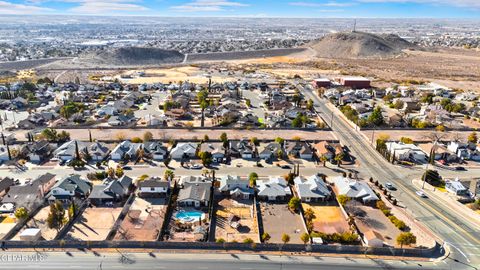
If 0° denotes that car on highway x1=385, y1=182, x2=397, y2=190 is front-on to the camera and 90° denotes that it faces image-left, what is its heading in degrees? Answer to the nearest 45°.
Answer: approximately 315°

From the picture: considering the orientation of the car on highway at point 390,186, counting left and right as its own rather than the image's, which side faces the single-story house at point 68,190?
right

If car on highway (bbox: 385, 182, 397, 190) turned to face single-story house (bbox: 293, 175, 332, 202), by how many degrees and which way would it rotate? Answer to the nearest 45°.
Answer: approximately 90° to its right

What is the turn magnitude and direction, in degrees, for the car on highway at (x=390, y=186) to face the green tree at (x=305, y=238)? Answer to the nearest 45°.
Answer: approximately 45° to its right

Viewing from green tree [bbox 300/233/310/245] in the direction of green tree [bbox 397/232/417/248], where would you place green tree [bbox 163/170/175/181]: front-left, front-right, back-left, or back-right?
back-left

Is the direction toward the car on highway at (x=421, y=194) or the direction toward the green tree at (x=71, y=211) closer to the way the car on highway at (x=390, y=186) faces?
the car on highway

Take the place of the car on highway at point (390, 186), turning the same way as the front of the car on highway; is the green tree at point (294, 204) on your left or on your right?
on your right

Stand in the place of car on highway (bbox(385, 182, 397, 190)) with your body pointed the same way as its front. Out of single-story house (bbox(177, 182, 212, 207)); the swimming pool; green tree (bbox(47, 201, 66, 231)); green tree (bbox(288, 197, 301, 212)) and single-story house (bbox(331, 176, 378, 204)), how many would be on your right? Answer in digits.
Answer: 5

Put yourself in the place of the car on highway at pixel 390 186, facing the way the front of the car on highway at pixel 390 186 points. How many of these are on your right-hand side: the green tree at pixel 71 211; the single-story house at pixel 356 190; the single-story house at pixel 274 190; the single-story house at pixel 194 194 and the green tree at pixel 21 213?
5

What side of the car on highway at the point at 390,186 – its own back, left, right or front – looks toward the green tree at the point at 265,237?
right

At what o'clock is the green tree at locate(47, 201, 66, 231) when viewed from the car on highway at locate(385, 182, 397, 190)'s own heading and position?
The green tree is roughly at 3 o'clock from the car on highway.

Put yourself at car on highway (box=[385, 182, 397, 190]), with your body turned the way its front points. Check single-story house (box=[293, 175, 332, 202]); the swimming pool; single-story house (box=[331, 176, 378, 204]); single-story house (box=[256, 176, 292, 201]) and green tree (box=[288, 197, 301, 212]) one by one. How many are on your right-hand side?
5

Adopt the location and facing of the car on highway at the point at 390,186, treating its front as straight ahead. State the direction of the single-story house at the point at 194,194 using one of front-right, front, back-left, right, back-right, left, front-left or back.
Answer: right

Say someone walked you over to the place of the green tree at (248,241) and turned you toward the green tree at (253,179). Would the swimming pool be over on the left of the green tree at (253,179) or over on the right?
left

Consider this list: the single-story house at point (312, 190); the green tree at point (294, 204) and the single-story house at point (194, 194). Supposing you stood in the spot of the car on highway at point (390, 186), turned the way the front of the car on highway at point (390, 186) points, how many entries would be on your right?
3

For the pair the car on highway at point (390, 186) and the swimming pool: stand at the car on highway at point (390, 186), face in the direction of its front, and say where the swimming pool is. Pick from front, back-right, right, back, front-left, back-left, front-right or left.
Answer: right
